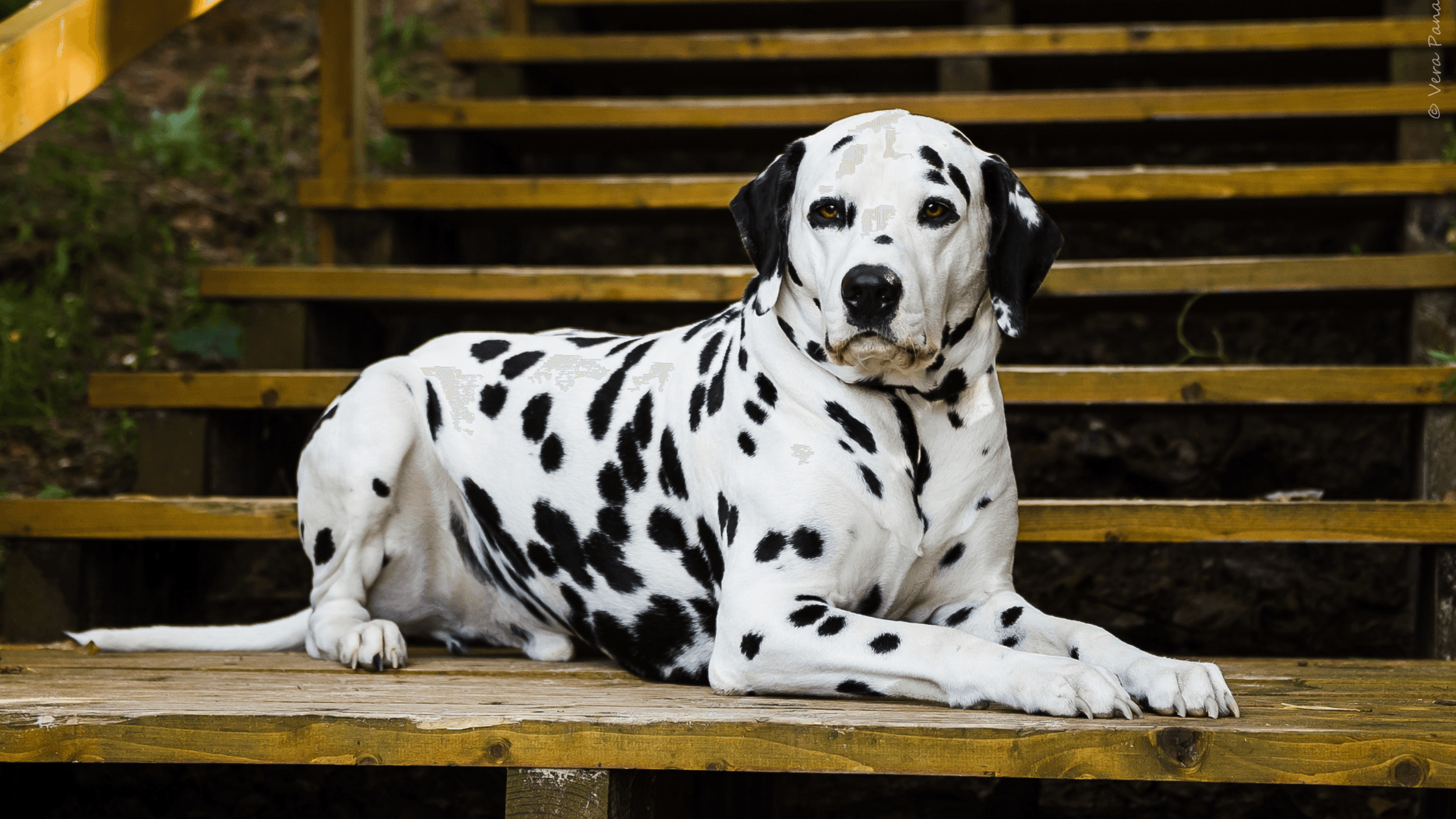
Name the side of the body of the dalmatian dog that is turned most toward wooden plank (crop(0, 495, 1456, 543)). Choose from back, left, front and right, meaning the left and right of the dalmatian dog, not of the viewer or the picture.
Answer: left

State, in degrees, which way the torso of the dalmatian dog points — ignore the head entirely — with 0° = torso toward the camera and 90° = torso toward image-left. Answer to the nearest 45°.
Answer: approximately 315°

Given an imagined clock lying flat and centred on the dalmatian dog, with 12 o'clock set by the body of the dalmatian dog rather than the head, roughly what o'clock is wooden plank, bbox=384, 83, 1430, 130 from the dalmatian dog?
The wooden plank is roughly at 8 o'clock from the dalmatian dog.
